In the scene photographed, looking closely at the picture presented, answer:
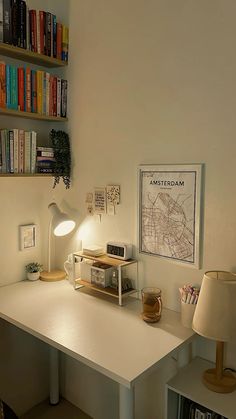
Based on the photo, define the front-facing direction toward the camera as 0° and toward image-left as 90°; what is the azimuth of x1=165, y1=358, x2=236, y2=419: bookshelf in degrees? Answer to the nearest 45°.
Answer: approximately 45°

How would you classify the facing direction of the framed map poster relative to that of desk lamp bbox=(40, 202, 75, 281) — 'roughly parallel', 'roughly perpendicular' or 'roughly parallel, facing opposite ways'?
roughly perpendicular

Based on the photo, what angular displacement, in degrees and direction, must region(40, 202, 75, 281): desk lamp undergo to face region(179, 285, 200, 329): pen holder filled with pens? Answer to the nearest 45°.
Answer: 0° — it already faces it

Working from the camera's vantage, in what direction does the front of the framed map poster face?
facing the viewer and to the left of the viewer

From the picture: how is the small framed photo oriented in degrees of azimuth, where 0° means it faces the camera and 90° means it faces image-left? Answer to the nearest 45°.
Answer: approximately 315°

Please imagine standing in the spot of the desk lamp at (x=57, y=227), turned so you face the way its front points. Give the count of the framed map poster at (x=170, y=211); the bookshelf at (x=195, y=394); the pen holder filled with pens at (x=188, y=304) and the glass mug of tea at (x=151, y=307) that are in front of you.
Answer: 4

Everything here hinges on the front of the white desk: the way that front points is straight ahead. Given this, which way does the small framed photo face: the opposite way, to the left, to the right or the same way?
to the left

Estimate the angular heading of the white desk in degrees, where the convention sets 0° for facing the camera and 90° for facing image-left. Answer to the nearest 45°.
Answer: approximately 45°

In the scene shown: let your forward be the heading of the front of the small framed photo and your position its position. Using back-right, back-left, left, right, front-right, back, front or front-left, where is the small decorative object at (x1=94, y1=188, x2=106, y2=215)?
front
